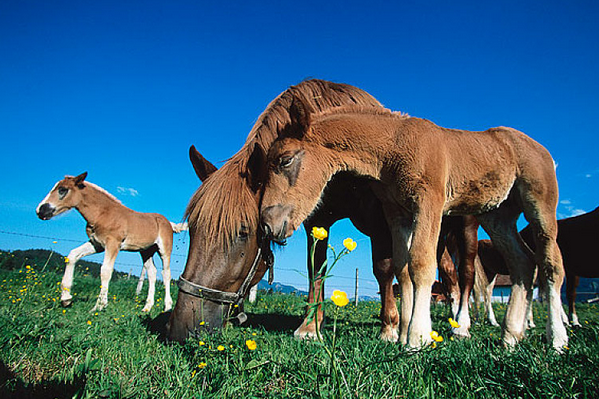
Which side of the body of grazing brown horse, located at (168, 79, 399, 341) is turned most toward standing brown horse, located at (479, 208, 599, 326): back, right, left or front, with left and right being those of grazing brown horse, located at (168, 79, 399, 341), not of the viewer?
back

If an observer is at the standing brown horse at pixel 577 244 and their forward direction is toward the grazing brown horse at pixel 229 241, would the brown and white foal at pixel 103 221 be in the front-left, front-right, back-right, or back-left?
front-right

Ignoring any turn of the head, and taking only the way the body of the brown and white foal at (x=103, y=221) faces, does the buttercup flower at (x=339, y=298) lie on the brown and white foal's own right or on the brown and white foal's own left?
on the brown and white foal's own left

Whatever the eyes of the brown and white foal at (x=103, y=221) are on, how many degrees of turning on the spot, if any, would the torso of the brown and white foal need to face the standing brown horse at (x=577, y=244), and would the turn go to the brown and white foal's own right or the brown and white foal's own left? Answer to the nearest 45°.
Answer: approximately 135° to the brown and white foal's own left

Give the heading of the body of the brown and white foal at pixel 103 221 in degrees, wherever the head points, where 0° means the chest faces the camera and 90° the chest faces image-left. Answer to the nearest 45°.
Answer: approximately 90°

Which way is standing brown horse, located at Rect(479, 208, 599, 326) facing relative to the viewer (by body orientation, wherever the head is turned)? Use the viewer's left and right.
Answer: facing to the right of the viewer

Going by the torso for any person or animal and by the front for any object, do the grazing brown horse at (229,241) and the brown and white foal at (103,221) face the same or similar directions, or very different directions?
same or similar directions

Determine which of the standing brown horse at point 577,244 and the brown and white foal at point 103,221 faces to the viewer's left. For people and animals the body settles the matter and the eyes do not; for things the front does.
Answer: the brown and white foal
